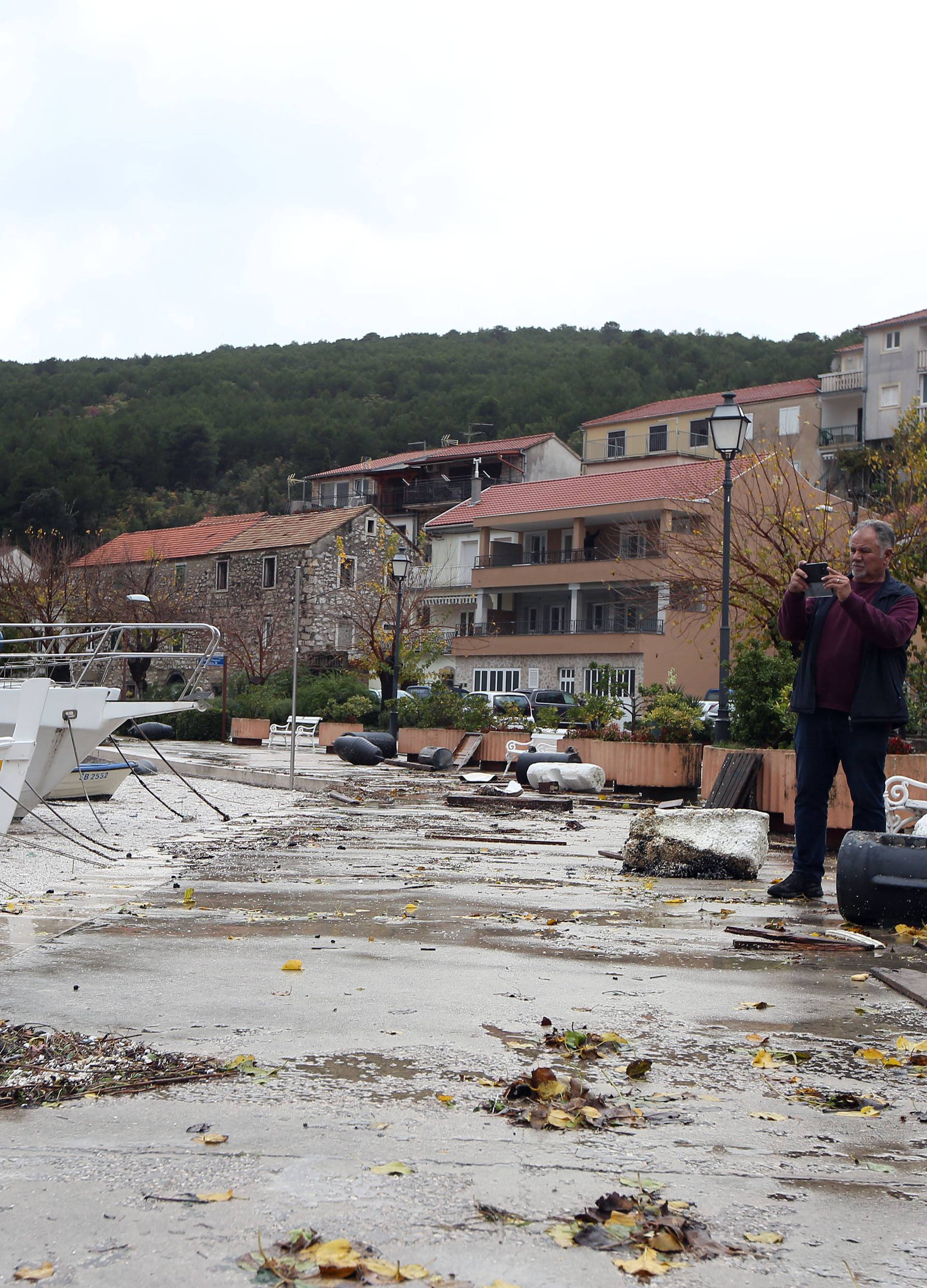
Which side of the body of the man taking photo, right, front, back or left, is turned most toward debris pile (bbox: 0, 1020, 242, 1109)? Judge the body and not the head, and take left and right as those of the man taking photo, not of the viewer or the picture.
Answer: front

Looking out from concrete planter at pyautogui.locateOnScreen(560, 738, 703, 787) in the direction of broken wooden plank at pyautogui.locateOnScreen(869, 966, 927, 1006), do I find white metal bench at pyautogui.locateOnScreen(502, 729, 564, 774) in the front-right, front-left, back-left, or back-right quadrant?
back-right

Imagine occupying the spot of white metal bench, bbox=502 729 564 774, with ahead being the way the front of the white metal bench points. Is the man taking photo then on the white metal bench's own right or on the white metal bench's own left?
on the white metal bench's own left

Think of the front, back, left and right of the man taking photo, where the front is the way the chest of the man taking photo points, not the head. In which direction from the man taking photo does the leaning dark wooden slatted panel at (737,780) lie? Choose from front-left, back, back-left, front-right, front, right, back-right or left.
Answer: back-right

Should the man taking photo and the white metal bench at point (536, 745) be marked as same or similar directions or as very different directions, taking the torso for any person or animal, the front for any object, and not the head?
same or similar directions

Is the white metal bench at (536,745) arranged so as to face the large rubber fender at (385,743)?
no

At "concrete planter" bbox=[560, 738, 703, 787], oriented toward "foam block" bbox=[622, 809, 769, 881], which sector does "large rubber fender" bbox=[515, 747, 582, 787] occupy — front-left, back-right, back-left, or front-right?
back-right

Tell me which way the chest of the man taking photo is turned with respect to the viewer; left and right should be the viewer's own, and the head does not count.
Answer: facing the viewer and to the left of the viewer

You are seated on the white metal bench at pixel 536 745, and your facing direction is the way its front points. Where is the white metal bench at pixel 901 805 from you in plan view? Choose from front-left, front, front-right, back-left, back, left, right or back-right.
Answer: front-left

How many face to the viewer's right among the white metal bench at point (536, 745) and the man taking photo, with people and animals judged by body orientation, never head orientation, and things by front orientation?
0

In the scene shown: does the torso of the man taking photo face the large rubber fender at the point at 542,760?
no

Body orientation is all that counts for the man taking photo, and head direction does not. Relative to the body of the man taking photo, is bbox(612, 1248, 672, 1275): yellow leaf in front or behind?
in front

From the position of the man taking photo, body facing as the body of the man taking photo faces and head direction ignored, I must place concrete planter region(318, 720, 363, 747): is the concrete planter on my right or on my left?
on my right

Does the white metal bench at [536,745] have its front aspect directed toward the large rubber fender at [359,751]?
no

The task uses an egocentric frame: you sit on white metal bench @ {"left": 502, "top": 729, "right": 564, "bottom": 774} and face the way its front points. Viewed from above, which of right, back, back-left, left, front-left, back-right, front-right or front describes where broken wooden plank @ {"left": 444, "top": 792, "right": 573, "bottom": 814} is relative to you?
front-left

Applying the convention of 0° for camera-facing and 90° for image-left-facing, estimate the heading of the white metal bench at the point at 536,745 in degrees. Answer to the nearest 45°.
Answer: approximately 45°

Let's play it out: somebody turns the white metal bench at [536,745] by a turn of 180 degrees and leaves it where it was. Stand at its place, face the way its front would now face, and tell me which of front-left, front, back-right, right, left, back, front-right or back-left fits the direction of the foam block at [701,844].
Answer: back-right
